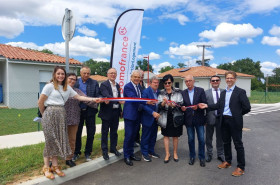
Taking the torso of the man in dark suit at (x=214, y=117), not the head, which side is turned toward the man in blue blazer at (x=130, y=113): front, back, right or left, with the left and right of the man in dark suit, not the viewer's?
right

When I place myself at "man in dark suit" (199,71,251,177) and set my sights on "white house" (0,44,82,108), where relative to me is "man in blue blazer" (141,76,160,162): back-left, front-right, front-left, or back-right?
front-left

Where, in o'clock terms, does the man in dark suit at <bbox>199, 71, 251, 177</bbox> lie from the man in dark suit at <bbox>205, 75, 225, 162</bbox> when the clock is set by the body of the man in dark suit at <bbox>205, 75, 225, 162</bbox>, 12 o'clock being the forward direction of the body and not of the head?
the man in dark suit at <bbox>199, 71, 251, 177</bbox> is roughly at 11 o'clock from the man in dark suit at <bbox>205, 75, 225, 162</bbox>.

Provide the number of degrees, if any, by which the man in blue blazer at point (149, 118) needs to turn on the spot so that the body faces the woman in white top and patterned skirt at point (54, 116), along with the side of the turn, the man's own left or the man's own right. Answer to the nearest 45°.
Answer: approximately 90° to the man's own right

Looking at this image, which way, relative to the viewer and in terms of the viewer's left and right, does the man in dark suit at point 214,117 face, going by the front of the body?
facing the viewer

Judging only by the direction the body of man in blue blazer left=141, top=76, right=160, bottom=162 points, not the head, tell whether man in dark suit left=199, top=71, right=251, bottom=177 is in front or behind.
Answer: in front

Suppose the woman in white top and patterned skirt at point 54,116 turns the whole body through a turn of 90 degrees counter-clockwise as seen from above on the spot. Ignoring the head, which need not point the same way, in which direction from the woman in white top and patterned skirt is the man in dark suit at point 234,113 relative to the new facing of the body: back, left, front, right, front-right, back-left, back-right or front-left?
front-right

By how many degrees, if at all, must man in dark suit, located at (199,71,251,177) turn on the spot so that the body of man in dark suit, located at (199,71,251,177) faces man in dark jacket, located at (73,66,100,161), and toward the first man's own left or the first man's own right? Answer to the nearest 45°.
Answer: approximately 45° to the first man's own right

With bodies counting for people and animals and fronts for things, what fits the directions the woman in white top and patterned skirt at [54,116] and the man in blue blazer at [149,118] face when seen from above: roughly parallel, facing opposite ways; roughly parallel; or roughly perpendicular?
roughly parallel

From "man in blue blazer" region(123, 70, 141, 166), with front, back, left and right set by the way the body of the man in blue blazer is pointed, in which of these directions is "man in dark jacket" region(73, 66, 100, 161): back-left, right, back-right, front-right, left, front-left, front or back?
back-right

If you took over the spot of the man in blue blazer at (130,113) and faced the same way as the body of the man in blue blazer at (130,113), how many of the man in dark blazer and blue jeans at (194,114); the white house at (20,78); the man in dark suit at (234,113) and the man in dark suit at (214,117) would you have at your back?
1
